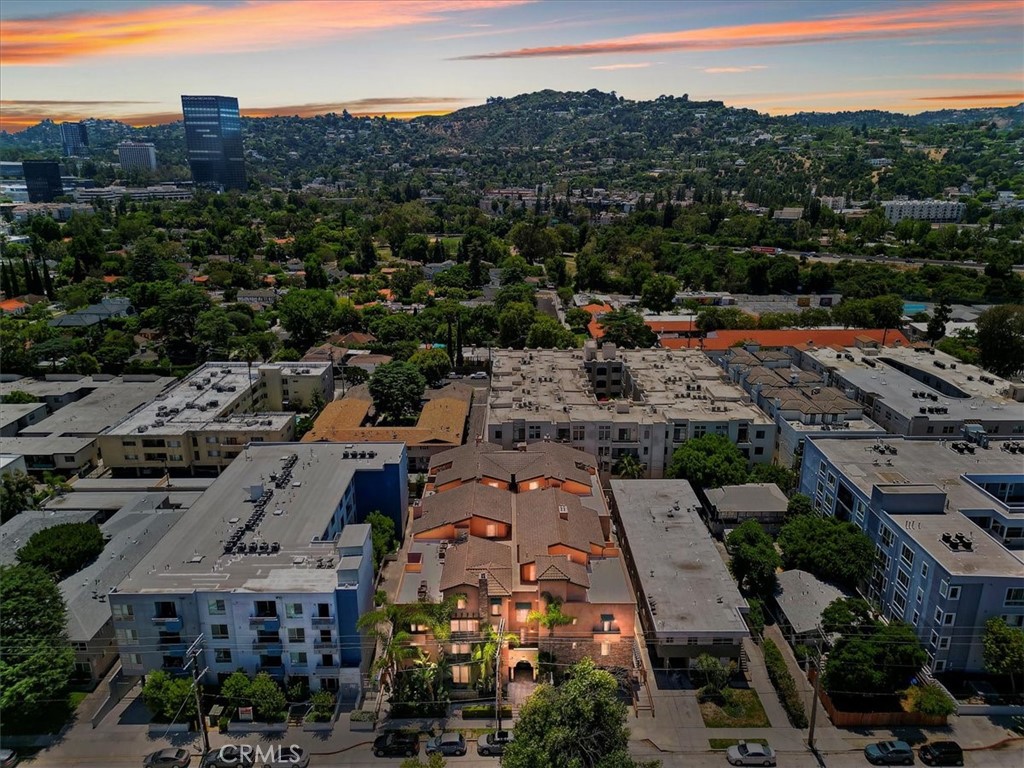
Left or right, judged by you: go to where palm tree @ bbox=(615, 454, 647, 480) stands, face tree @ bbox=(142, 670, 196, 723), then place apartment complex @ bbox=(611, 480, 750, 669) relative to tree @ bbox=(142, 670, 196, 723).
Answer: left

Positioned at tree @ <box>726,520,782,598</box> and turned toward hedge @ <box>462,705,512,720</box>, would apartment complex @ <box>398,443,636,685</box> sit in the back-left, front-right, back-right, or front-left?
front-right

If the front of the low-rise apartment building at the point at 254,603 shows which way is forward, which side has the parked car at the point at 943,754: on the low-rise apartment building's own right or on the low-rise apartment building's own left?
on the low-rise apartment building's own left

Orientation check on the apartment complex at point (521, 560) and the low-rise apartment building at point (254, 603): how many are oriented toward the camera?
2

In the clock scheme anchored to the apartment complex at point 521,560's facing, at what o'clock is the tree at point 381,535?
The tree is roughly at 4 o'clock from the apartment complex.

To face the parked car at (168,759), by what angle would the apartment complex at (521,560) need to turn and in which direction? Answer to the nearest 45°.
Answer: approximately 45° to its right

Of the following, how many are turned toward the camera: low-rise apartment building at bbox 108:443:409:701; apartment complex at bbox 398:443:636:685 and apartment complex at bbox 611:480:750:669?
3

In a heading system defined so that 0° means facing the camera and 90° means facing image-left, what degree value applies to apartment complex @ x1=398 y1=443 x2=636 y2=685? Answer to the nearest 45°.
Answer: approximately 0°

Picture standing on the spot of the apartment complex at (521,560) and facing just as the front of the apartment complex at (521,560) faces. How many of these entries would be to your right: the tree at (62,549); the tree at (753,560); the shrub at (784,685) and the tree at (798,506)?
1

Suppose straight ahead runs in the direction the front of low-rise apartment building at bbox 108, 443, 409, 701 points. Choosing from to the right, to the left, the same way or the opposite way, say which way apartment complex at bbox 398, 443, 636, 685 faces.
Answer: the same way

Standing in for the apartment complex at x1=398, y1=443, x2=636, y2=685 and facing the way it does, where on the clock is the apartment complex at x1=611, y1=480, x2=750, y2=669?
the apartment complex at x1=611, y1=480, x2=750, y2=669 is roughly at 9 o'clock from the apartment complex at x1=398, y1=443, x2=636, y2=685.

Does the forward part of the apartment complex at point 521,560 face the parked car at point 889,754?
no

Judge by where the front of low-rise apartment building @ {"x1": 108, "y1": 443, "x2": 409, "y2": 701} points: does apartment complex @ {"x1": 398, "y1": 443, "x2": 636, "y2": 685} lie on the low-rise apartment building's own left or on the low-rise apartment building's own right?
on the low-rise apartment building's own left

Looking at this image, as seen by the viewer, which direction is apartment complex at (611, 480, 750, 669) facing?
toward the camera

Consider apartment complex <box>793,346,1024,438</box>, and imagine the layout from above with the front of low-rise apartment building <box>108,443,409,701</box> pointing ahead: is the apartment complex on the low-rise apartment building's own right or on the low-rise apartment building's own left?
on the low-rise apartment building's own left

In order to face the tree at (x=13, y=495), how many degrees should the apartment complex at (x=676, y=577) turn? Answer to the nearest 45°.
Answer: approximately 90° to its right

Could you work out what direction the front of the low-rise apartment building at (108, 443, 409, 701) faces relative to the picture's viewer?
facing the viewer

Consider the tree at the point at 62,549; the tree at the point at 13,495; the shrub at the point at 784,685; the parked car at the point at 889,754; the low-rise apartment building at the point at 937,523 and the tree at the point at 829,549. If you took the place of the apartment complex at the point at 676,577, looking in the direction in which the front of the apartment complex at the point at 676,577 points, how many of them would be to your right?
2
